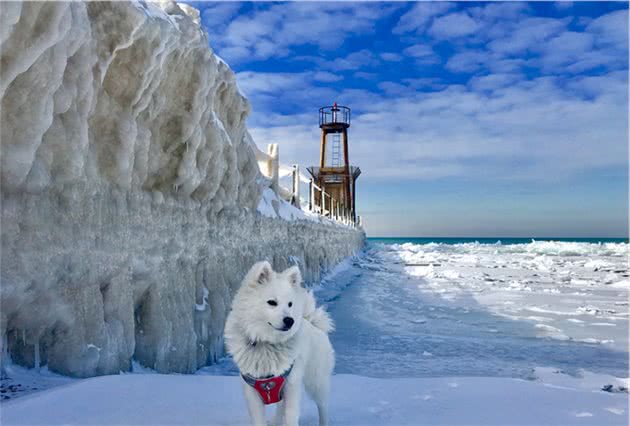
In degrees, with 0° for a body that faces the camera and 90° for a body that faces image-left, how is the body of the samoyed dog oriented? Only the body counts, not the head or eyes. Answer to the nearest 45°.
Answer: approximately 45°

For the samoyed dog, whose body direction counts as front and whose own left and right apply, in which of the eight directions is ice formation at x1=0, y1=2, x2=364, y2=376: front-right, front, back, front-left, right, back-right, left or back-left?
right
